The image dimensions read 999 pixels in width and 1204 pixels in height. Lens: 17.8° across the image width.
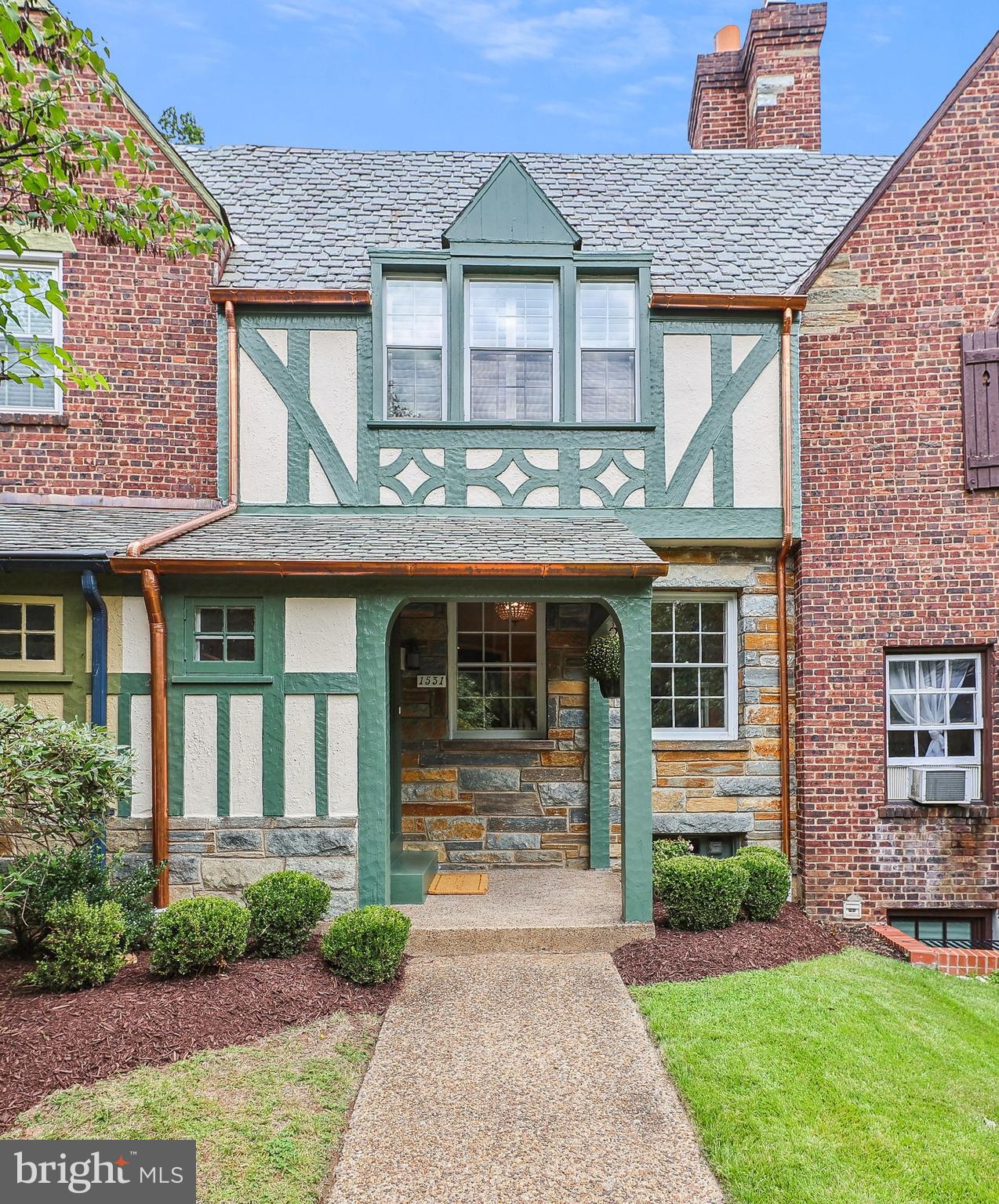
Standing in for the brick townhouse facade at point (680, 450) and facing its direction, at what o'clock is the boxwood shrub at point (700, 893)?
The boxwood shrub is roughly at 12 o'clock from the brick townhouse facade.

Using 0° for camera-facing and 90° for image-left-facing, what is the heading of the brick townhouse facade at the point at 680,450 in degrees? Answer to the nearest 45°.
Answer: approximately 0°
